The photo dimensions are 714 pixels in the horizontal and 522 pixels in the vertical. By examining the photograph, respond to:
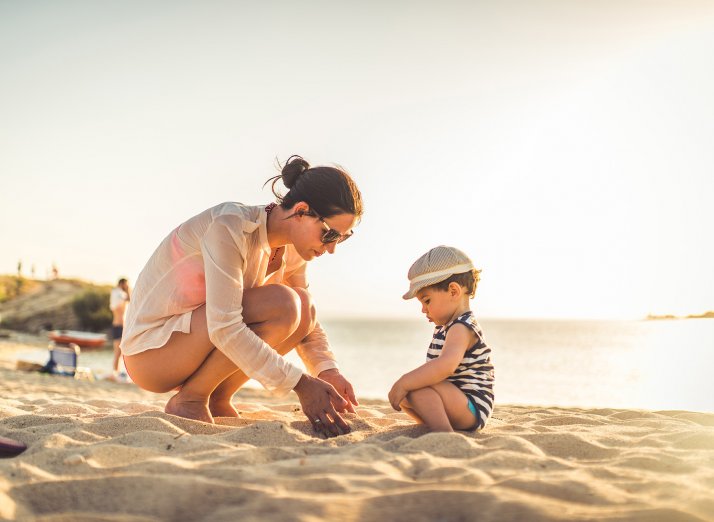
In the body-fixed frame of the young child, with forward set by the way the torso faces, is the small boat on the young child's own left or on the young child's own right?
on the young child's own right

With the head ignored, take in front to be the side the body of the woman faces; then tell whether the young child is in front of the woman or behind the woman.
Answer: in front

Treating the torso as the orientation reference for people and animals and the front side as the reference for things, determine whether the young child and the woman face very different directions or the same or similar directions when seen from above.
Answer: very different directions

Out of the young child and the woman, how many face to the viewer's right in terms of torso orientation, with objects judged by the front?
1

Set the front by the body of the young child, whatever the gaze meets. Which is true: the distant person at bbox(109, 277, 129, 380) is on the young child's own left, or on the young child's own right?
on the young child's own right

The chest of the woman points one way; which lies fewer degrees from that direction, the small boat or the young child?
the young child

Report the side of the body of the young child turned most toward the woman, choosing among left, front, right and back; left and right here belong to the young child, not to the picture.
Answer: front

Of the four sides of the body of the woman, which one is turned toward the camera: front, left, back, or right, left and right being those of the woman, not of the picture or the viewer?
right

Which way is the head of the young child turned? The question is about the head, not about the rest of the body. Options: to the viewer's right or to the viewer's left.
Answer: to the viewer's left

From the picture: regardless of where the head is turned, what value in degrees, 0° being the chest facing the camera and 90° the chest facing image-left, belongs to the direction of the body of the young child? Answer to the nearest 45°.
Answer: approximately 90°

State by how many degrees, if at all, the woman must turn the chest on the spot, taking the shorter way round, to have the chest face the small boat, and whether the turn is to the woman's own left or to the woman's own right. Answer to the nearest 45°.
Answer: approximately 90° to the woman's own left
